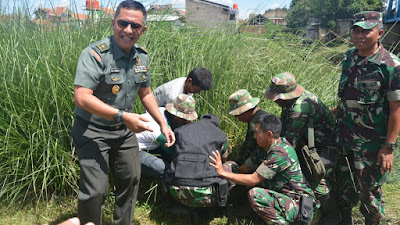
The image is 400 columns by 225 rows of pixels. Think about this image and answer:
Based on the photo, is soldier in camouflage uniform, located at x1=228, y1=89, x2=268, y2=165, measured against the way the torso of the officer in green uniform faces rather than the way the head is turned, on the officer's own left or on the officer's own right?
on the officer's own left

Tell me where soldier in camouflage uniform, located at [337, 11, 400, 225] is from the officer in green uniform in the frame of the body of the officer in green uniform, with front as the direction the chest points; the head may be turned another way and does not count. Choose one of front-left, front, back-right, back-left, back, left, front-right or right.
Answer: front-left

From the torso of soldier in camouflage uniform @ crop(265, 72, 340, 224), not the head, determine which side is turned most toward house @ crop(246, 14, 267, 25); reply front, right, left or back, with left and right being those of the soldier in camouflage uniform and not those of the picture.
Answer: right

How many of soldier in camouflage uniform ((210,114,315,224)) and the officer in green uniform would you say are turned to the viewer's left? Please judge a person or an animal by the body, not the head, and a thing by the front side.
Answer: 1

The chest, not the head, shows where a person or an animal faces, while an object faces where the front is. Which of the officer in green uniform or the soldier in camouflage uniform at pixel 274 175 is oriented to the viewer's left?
the soldier in camouflage uniform

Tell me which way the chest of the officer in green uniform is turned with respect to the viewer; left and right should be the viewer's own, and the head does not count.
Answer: facing the viewer and to the right of the viewer

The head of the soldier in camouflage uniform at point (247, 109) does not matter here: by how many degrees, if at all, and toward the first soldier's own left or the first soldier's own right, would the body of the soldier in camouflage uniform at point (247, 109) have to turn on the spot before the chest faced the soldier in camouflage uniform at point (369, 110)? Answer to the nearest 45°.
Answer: approximately 135° to the first soldier's own left

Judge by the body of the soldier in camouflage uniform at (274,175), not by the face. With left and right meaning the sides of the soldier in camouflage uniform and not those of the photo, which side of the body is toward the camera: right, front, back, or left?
left

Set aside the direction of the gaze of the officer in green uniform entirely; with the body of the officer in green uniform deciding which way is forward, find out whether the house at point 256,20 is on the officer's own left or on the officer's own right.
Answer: on the officer's own left

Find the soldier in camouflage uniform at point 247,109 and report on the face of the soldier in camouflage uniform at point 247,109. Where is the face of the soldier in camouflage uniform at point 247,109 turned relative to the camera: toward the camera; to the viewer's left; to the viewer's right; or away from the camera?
to the viewer's left

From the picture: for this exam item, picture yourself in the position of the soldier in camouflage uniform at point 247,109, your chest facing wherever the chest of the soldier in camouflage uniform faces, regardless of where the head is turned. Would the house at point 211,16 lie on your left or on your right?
on your right

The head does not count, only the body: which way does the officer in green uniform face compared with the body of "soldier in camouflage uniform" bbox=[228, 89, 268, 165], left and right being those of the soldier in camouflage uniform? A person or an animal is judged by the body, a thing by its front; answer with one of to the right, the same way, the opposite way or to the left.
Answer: to the left

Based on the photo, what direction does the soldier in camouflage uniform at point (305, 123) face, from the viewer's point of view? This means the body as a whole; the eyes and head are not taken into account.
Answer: to the viewer's left

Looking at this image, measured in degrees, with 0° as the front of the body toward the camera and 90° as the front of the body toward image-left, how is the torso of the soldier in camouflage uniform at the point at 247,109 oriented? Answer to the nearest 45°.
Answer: approximately 45°

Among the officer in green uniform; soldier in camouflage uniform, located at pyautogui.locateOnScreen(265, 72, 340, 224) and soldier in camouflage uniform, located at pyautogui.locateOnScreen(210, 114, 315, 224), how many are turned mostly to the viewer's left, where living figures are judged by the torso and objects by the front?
2

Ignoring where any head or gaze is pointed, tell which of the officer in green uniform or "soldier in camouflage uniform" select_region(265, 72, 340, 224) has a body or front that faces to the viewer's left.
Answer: the soldier in camouflage uniform
